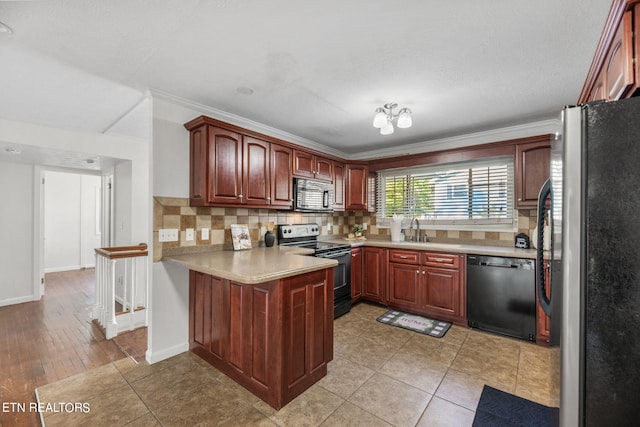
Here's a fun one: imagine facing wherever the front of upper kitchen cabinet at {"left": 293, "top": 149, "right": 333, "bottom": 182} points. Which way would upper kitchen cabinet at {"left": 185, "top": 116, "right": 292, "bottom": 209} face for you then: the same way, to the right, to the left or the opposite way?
the same way

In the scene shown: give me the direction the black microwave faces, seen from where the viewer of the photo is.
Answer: facing the viewer and to the right of the viewer

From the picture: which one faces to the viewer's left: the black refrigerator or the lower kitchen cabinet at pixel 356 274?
the black refrigerator

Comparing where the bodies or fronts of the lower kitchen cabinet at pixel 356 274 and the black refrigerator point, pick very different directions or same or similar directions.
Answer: very different directions

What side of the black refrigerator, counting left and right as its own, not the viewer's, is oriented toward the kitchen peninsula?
front

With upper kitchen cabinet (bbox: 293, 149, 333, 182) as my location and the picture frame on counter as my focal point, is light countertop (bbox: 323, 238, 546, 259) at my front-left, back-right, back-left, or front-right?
back-left

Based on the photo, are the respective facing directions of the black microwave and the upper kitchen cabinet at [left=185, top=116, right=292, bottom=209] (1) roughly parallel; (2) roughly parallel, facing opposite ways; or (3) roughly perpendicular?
roughly parallel

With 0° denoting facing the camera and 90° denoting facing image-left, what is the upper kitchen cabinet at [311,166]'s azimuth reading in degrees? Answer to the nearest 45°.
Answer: approximately 315°

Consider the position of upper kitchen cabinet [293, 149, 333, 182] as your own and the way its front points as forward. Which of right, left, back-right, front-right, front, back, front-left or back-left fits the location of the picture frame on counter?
right

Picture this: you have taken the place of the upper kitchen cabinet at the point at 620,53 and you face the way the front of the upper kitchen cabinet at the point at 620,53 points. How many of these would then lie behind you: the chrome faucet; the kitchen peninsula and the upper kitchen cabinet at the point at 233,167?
0

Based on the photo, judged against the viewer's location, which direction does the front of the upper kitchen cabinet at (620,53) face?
facing to the left of the viewer

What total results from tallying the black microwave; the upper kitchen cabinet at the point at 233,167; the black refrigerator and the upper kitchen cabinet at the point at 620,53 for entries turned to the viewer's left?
2

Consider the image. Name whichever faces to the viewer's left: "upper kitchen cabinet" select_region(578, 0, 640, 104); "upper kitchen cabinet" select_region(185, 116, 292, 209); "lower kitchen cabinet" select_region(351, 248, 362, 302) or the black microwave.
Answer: "upper kitchen cabinet" select_region(578, 0, 640, 104)

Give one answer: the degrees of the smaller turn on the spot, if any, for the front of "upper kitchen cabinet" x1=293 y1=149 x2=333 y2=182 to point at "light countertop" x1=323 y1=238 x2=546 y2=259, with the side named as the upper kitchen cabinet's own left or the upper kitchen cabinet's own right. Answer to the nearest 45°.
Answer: approximately 45° to the upper kitchen cabinet's own left
